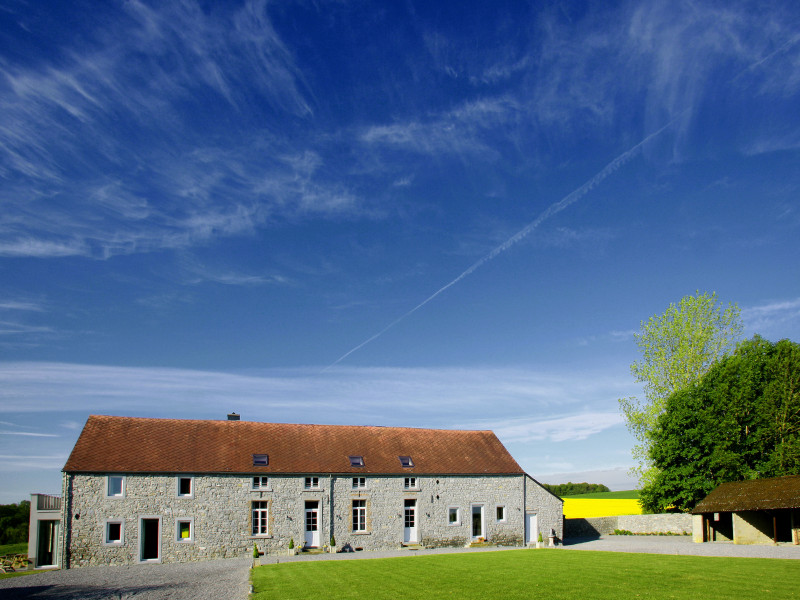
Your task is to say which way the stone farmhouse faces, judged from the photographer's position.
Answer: facing the viewer

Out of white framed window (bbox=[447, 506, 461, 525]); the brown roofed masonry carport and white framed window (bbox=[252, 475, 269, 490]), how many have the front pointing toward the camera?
3

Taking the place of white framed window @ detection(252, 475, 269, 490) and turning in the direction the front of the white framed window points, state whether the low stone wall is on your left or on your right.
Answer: on your left

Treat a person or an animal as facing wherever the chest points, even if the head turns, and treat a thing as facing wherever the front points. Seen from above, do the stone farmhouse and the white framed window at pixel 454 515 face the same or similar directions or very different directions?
same or similar directions

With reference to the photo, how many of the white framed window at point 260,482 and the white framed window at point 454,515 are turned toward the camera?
2

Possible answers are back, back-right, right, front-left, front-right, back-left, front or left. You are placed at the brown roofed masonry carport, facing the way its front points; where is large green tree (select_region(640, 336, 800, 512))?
back

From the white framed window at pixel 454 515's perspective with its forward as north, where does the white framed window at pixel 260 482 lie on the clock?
the white framed window at pixel 260 482 is roughly at 2 o'clock from the white framed window at pixel 454 515.

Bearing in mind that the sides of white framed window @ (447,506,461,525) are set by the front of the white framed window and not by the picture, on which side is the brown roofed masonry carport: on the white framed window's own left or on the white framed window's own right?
on the white framed window's own left
